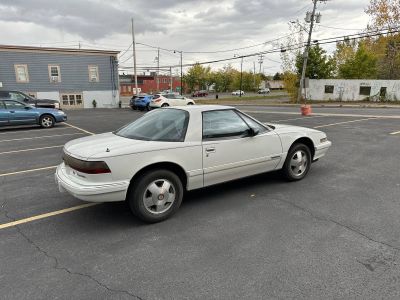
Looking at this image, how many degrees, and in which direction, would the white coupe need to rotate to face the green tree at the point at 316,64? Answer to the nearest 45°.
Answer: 0° — it already faces it

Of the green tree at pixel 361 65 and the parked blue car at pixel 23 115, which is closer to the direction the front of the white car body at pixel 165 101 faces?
the green tree

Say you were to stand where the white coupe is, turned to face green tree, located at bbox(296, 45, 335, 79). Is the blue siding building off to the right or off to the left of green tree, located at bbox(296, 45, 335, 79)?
left

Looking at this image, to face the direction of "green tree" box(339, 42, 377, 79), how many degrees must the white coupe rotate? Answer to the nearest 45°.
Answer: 0° — it already faces it

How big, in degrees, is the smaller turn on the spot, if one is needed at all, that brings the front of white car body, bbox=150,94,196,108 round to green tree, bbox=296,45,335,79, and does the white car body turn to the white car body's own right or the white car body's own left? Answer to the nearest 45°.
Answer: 0° — it already faces it

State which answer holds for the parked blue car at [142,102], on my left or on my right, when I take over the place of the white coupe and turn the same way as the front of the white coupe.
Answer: on my left

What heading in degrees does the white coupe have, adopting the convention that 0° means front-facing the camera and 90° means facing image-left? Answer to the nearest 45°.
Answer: approximately 225°

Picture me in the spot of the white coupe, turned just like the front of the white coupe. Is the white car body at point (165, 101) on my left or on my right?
on my left
